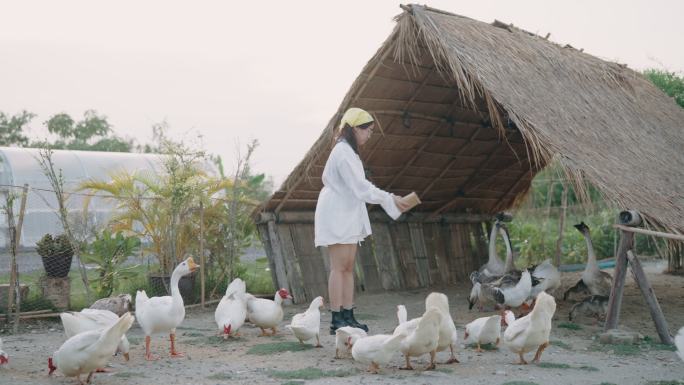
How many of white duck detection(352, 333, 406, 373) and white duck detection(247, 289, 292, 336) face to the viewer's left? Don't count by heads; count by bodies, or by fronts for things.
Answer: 1

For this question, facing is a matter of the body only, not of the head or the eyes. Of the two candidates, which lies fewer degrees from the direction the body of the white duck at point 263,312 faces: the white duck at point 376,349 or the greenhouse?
the white duck

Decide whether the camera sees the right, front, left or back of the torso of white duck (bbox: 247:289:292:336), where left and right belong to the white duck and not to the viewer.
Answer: right

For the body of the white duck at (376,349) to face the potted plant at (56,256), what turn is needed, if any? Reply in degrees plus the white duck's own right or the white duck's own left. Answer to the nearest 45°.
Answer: approximately 45° to the white duck's own right

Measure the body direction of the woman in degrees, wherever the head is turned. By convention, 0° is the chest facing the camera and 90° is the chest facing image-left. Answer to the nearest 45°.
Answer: approximately 270°

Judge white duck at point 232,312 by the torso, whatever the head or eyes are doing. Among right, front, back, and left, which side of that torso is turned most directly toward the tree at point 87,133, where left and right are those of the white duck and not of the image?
back

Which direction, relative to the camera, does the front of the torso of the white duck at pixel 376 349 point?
to the viewer's left
